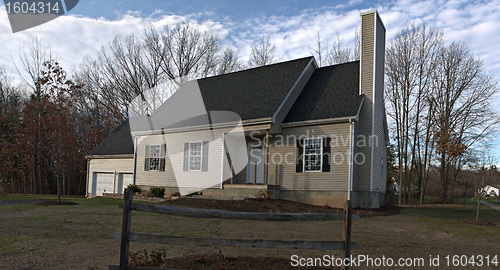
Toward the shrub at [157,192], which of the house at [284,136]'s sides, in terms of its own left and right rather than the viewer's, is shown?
right

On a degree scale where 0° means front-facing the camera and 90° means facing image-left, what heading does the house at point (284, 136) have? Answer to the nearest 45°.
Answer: approximately 45°
